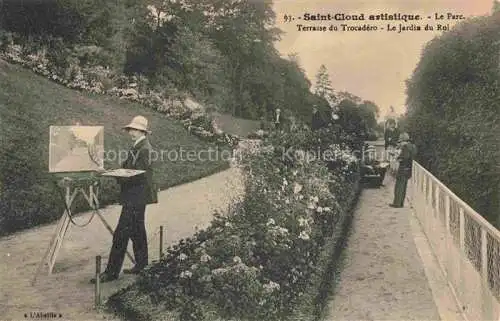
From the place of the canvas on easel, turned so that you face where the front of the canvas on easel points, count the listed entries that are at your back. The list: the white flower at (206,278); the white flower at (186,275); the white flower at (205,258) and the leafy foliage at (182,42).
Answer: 1

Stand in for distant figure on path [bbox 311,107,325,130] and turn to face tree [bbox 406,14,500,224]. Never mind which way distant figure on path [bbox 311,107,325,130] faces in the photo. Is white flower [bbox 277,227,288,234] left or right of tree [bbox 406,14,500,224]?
right

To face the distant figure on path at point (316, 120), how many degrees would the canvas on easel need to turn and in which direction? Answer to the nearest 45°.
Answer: approximately 135° to its left

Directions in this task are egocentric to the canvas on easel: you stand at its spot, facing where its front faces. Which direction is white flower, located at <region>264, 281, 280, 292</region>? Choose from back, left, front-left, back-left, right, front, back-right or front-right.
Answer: front-left

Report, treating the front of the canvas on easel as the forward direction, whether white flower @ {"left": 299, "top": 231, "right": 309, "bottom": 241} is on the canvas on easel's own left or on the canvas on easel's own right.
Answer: on the canvas on easel's own left

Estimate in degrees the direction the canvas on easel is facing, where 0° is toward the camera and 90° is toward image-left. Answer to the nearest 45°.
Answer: approximately 0°

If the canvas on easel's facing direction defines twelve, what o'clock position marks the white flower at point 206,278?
The white flower is roughly at 11 o'clock from the canvas on easel.

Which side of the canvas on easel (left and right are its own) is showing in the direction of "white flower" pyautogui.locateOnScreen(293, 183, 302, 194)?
left

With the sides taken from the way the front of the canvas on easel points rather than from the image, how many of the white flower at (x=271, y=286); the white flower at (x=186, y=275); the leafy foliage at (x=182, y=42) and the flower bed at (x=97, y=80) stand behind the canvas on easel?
2

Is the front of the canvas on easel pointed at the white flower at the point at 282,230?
no

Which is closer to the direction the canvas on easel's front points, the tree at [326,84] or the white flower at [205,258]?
the white flower

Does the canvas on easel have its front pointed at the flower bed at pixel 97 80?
no

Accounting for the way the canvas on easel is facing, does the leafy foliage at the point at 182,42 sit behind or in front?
behind

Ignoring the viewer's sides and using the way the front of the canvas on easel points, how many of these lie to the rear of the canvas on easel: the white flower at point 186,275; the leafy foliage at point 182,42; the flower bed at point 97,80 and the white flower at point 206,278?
2

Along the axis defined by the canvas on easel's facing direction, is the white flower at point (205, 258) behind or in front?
in front

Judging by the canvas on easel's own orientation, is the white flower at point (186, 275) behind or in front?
in front
